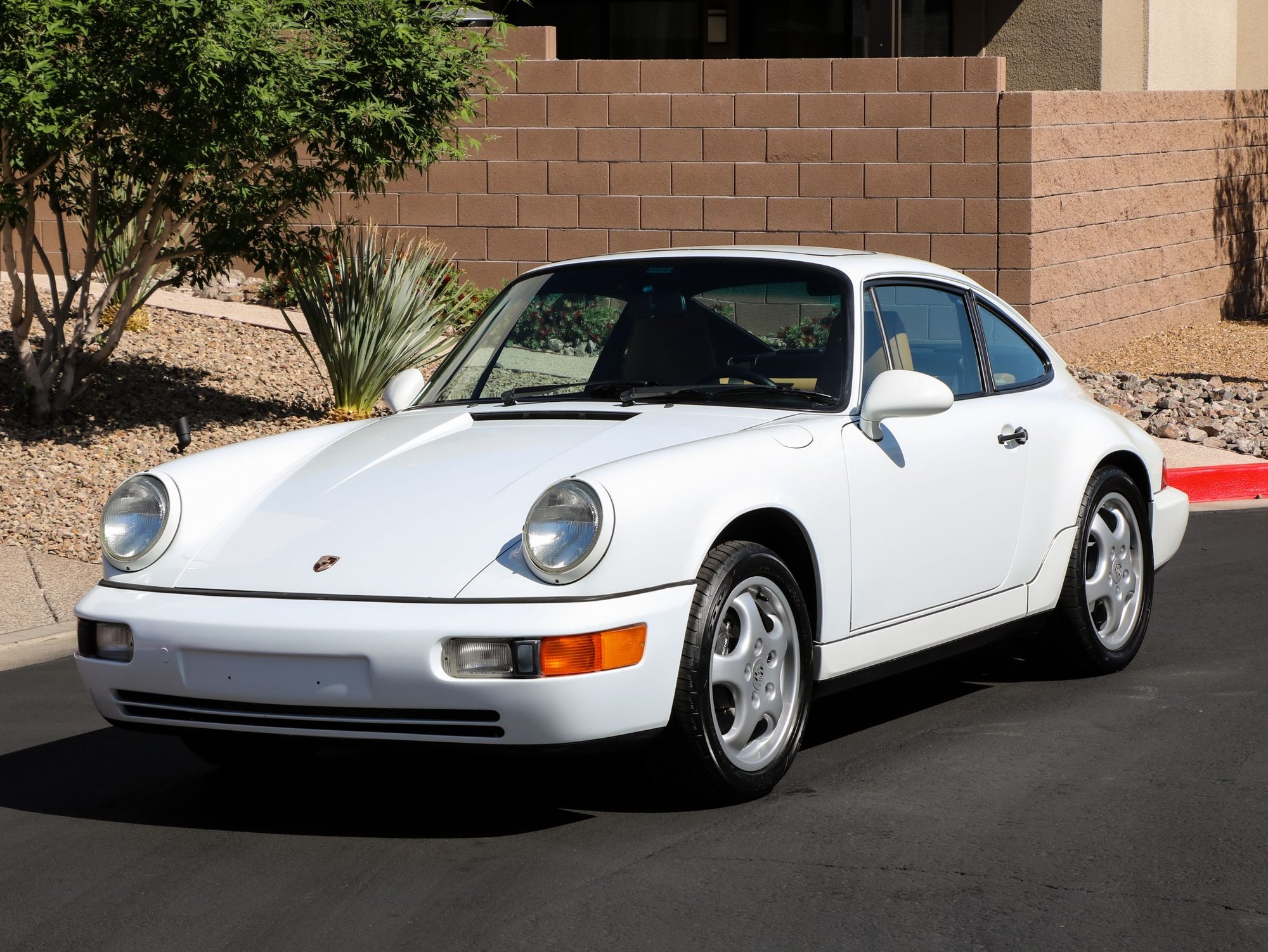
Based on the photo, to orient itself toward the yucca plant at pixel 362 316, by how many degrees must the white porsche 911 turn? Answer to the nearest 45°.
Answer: approximately 135° to its right

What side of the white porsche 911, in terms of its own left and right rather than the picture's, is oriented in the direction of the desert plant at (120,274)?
right

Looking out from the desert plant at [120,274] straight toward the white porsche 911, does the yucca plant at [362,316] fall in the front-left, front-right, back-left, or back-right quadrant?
front-left

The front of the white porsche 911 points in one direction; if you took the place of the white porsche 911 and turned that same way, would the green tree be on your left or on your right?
on your right

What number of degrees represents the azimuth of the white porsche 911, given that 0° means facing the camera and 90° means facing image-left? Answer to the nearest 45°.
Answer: approximately 45°
